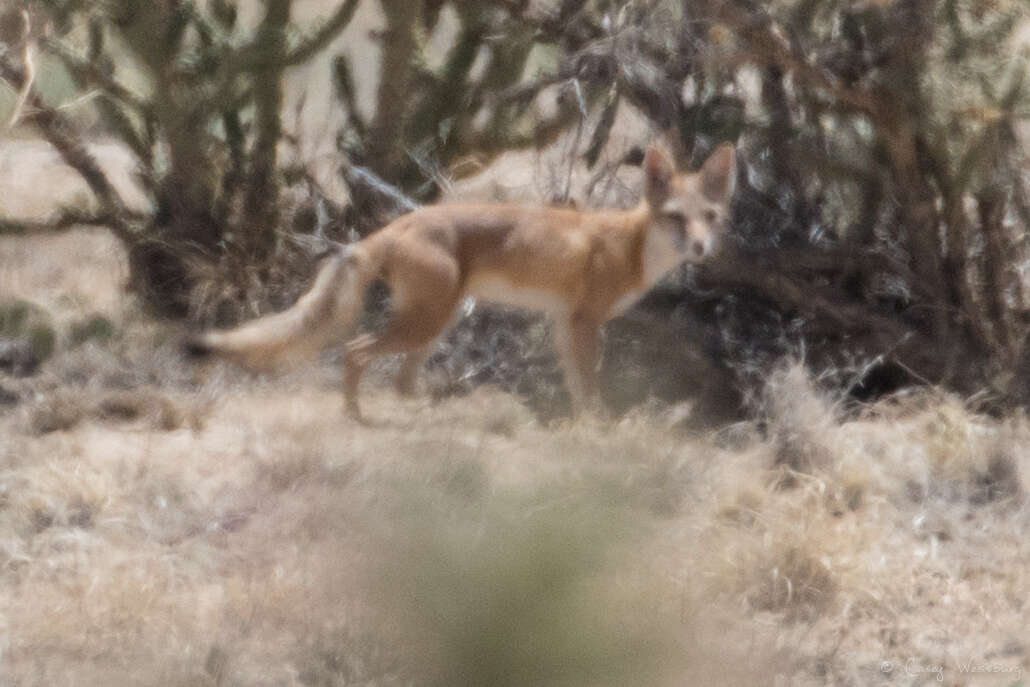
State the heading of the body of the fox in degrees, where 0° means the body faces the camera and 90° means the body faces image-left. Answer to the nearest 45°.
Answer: approximately 270°

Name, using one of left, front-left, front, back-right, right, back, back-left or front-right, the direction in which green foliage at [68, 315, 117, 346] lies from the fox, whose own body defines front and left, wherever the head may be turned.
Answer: back

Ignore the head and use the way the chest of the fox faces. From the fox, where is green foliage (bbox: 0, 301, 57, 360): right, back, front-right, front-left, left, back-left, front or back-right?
back
